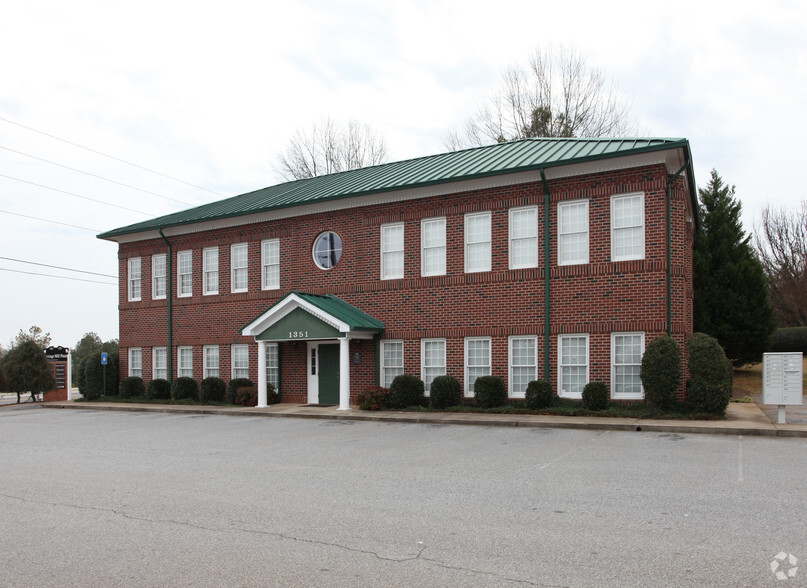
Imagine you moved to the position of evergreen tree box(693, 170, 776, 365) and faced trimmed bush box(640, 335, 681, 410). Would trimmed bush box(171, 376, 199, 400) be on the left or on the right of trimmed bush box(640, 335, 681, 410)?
right

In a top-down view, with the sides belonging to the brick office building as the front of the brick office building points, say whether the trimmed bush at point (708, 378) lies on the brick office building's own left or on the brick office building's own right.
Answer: on the brick office building's own left

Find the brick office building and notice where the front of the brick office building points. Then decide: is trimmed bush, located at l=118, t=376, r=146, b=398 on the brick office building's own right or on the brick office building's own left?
on the brick office building's own right

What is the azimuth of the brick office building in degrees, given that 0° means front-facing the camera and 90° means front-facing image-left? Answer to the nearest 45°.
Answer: approximately 45°
